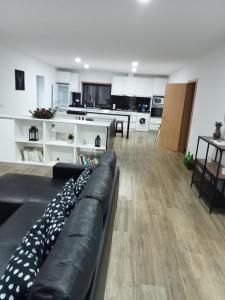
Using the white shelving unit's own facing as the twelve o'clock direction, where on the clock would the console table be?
The console table is roughly at 10 o'clock from the white shelving unit.

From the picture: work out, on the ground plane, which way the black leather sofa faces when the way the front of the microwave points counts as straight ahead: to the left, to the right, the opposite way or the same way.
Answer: to the right

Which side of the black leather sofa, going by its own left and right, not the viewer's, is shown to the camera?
left

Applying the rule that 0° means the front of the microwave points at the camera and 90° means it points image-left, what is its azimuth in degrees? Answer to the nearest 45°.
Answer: approximately 0°
